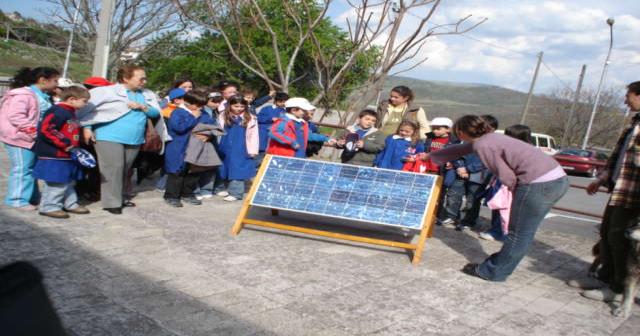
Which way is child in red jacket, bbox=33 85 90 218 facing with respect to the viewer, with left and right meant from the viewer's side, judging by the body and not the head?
facing to the right of the viewer

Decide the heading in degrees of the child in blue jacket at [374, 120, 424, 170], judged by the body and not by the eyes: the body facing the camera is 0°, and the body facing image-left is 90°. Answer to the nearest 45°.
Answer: approximately 0°

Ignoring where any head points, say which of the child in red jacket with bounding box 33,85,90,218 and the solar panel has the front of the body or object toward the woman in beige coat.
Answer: the child in red jacket

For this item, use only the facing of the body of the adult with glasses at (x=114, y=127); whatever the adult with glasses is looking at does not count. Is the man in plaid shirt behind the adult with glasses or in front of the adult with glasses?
in front

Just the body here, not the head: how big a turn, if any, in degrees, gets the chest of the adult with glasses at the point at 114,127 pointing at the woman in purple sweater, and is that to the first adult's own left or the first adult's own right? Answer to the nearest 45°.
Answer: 0° — they already face them

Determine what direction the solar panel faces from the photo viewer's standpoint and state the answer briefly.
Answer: facing the viewer and to the left of the viewer

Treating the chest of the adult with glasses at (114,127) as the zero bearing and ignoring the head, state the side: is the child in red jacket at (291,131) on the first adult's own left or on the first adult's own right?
on the first adult's own left

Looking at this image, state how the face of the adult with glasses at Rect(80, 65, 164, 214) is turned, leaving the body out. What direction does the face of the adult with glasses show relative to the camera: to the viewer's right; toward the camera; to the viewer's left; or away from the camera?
to the viewer's right

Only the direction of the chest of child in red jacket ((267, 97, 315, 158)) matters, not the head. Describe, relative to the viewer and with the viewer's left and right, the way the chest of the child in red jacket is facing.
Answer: facing the viewer and to the right of the viewer
